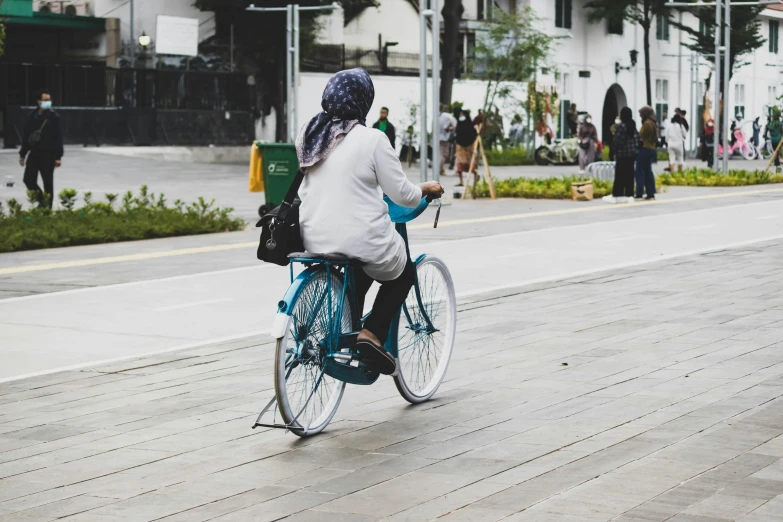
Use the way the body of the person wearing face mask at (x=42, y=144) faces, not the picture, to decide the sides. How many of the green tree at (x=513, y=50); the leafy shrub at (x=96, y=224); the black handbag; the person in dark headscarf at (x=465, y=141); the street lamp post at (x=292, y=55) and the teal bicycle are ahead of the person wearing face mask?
3

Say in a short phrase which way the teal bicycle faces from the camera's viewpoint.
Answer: facing away from the viewer and to the right of the viewer

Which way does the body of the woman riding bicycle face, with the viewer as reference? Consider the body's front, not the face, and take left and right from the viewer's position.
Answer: facing away from the viewer and to the right of the viewer

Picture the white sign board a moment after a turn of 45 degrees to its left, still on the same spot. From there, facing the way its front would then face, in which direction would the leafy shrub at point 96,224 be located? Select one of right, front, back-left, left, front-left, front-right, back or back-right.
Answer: front-right

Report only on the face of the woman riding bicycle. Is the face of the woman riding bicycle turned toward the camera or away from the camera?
away from the camera

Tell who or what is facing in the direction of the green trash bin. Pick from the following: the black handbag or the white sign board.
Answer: the white sign board

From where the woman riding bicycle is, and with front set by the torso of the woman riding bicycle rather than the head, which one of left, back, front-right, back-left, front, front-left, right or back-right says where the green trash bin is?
front-left

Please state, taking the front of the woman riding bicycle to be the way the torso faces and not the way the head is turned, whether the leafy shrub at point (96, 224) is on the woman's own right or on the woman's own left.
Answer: on the woman's own left

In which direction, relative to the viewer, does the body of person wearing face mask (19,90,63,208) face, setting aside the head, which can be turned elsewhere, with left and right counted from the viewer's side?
facing the viewer

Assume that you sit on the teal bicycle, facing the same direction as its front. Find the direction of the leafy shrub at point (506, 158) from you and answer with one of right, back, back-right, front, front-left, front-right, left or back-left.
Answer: front-left

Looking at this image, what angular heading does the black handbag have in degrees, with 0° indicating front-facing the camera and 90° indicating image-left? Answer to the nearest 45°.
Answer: approximately 90°

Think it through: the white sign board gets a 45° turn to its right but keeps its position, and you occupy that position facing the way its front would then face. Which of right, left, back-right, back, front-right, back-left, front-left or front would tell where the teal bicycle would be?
front-left

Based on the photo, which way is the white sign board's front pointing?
toward the camera
